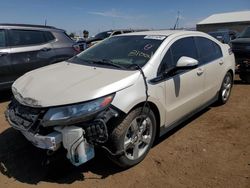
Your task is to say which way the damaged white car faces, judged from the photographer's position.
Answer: facing the viewer and to the left of the viewer

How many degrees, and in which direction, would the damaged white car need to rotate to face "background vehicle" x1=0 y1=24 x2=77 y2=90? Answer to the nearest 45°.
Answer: approximately 90° to its right

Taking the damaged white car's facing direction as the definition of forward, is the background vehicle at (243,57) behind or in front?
behind

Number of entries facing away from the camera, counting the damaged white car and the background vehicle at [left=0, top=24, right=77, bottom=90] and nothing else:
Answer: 0

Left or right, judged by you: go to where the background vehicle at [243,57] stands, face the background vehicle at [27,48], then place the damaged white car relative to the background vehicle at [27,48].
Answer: left
